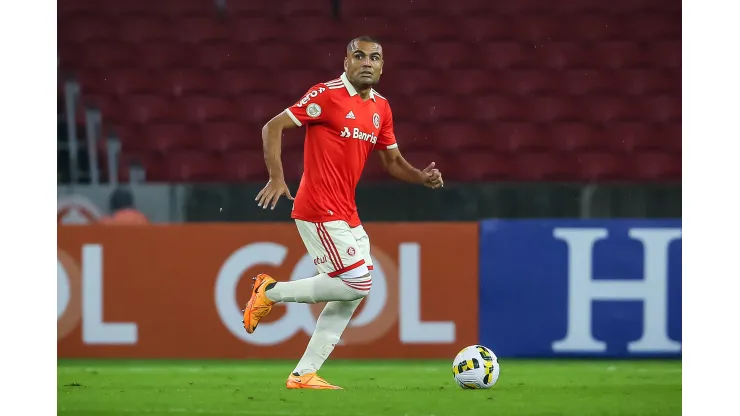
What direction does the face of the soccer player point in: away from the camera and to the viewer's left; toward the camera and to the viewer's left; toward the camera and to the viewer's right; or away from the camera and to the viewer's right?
toward the camera and to the viewer's right

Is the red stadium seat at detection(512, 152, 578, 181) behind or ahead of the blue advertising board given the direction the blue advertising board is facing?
behind

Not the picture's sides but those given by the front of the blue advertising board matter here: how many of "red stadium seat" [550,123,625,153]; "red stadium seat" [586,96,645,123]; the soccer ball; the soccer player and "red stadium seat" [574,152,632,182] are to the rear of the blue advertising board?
3

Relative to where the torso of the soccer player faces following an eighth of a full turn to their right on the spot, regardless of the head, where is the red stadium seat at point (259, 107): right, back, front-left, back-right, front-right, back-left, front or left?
back

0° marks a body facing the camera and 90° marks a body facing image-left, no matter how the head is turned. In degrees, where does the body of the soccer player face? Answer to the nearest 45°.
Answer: approximately 315°

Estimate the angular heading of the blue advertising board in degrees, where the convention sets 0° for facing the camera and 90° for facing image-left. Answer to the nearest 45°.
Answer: approximately 0°

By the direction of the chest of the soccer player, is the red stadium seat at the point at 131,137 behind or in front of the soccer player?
behind

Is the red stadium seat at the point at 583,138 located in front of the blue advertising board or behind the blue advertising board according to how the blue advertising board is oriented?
behind

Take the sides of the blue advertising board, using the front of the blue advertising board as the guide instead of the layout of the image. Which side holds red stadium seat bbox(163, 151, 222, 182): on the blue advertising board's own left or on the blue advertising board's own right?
on the blue advertising board's own right

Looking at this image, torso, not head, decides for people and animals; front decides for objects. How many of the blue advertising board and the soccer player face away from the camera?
0
